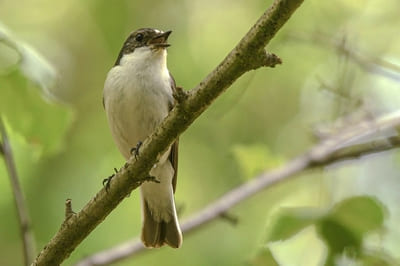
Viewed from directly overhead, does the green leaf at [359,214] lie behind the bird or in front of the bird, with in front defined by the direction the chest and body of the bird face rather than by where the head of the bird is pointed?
behind

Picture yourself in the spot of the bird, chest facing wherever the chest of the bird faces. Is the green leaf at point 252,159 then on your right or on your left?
on your left

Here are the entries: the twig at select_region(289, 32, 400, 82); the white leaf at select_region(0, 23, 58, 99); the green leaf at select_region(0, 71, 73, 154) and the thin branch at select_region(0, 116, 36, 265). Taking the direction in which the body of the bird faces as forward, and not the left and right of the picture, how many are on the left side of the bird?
1

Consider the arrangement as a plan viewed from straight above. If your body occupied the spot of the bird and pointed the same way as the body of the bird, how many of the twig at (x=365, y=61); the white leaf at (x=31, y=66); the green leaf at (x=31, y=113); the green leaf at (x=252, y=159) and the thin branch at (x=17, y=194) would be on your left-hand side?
2

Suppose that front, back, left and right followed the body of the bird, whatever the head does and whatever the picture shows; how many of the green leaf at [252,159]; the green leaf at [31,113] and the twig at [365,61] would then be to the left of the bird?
2

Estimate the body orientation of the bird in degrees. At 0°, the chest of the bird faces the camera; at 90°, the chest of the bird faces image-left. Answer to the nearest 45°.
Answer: approximately 0°

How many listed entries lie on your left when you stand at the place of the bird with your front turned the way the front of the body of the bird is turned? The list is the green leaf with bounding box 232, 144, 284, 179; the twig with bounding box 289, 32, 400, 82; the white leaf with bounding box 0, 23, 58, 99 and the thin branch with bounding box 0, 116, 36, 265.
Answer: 2
